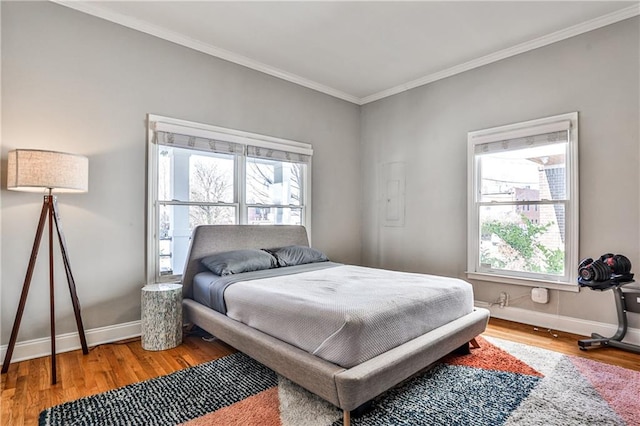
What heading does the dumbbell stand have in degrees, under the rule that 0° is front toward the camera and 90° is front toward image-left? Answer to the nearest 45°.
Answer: approximately 45°

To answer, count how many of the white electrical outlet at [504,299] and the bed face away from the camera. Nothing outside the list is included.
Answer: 0

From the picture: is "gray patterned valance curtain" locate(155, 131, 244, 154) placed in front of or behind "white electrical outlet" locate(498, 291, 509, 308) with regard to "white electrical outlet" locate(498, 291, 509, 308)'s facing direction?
in front

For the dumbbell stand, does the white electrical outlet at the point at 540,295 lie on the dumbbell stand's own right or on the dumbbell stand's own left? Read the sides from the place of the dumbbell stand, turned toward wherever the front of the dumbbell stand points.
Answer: on the dumbbell stand's own right

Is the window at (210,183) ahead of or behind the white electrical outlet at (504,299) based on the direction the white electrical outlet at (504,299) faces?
ahead

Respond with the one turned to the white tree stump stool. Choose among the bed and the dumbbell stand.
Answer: the dumbbell stand

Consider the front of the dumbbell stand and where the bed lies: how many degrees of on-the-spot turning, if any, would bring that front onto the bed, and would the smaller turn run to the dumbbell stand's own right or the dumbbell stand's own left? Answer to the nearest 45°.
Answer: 0° — it already faces it

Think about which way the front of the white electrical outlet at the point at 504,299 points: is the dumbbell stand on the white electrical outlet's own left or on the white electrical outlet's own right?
on the white electrical outlet's own left

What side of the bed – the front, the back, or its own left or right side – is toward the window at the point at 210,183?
back

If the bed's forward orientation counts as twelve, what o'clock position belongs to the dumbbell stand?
The dumbbell stand is roughly at 10 o'clock from the bed.

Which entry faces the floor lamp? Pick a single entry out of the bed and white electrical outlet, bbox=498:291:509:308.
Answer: the white electrical outlet

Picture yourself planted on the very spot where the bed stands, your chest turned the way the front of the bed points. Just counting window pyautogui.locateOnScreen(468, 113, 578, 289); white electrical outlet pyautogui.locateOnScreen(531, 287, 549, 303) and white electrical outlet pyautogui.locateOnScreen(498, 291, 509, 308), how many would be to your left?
3

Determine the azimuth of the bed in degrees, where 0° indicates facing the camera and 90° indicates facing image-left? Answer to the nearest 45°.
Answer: approximately 315°

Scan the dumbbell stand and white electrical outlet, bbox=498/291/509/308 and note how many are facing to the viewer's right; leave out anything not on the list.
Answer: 0
